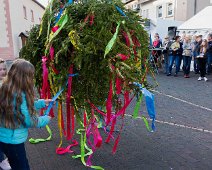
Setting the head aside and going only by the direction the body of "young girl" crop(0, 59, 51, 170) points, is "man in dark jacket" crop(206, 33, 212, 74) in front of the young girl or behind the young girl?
in front

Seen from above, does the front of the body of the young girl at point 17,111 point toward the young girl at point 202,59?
yes

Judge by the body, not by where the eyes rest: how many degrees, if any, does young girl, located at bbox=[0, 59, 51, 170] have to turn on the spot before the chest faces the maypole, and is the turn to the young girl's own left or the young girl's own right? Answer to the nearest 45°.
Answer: approximately 45° to the young girl's own right

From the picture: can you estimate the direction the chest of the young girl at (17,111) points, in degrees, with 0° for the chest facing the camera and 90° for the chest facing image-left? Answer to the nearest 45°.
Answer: approximately 225°
